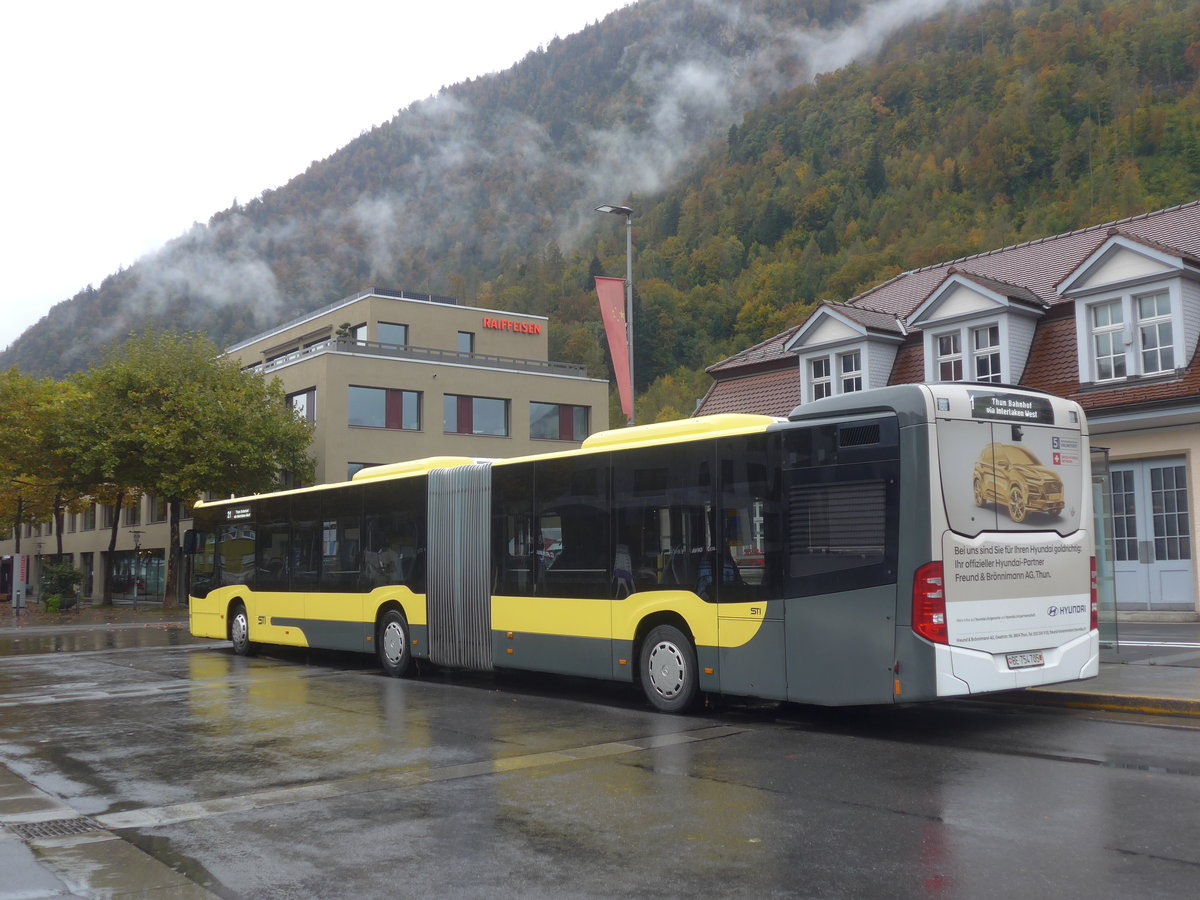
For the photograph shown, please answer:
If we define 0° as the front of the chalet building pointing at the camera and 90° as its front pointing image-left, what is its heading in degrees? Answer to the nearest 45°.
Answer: approximately 45°

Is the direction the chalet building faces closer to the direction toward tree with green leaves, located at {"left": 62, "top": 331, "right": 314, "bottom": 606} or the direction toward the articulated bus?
the articulated bus

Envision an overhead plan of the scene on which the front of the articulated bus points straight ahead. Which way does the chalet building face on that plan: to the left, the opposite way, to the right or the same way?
to the left

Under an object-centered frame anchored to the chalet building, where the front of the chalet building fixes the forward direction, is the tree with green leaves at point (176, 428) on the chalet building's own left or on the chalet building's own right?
on the chalet building's own right

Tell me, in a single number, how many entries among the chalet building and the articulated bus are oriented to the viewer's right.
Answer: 0

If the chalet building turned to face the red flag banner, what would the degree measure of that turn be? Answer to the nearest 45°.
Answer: approximately 45° to its right

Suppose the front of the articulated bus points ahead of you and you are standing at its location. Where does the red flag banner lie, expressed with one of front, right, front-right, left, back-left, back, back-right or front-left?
front-right

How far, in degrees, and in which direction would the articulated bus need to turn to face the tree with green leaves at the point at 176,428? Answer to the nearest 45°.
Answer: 0° — it already faces it

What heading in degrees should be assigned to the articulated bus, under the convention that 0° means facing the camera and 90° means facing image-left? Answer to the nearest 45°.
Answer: approximately 135°

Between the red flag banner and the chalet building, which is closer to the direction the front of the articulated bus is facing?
the red flag banner

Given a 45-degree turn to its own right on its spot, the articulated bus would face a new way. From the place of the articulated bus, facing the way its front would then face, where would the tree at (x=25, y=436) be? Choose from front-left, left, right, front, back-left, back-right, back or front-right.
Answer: front-left
